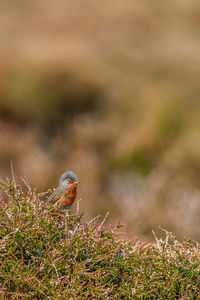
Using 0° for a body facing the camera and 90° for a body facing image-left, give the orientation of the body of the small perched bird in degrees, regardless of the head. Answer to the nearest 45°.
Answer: approximately 315°
